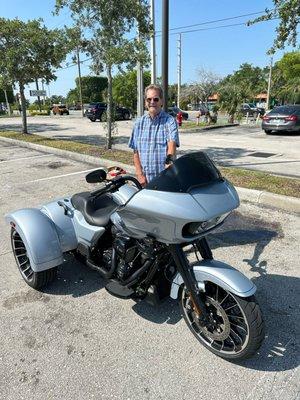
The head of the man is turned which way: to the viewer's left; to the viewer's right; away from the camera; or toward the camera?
toward the camera

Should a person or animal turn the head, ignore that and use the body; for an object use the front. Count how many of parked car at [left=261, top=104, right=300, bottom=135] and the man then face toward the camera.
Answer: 1

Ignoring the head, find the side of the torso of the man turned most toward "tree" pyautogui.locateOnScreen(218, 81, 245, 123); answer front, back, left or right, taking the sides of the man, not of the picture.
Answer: back

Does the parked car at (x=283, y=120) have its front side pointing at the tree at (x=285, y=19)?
no

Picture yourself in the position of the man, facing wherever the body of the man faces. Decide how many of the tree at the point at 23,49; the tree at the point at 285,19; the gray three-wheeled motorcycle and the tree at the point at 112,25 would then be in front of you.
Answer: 1

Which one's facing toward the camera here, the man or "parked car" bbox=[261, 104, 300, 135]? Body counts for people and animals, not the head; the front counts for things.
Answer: the man

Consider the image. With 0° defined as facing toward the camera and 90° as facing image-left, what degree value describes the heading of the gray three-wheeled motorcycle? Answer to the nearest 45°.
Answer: approximately 315°

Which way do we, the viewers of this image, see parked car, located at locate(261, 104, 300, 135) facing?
facing away from the viewer and to the right of the viewer

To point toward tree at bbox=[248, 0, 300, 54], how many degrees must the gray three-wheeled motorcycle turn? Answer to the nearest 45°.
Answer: approximately 90° to its left

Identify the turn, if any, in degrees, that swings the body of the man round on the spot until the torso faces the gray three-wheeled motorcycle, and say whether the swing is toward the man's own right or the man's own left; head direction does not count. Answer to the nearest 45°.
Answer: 0° — they already face it

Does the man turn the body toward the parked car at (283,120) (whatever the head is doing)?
no

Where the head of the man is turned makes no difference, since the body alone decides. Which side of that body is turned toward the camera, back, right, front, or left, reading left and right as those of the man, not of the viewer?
front

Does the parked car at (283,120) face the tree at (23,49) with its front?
no

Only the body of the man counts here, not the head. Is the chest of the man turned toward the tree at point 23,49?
no

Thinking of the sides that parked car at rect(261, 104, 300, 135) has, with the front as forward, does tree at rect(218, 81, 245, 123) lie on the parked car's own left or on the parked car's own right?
on the parked car's own left

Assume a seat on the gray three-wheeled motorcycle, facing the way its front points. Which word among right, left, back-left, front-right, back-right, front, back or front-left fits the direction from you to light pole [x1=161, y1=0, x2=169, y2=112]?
back-left
